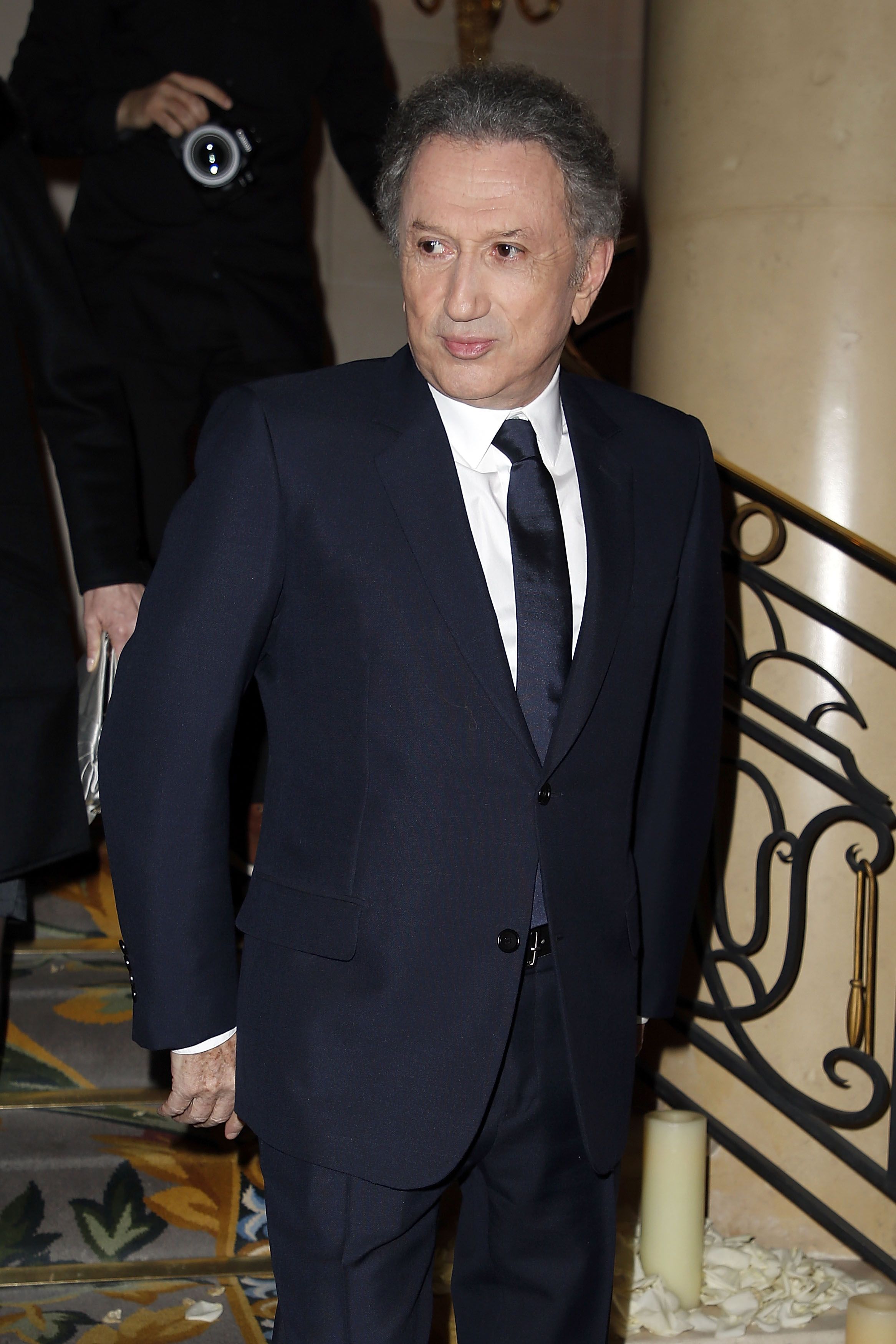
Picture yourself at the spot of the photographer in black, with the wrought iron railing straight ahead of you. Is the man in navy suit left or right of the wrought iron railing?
right

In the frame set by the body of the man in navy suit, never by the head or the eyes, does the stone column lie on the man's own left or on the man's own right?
on the man's own left

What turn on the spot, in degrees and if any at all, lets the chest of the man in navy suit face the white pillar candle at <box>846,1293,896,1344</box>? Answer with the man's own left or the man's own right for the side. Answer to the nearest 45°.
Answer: approximately 90° to the man's own left

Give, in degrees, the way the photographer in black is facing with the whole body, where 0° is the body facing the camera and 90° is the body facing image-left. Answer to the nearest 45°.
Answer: approximately 0°

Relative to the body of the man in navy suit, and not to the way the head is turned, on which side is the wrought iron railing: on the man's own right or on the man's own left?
on the man's own left

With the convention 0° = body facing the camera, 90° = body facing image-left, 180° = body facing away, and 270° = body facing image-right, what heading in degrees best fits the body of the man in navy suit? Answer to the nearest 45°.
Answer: approximately 315°

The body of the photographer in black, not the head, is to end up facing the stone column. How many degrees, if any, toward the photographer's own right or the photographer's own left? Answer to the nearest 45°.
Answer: approximately 45° to the photographer's own left

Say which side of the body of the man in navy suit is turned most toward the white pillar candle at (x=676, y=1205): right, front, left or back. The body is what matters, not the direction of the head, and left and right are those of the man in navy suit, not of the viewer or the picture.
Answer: left
